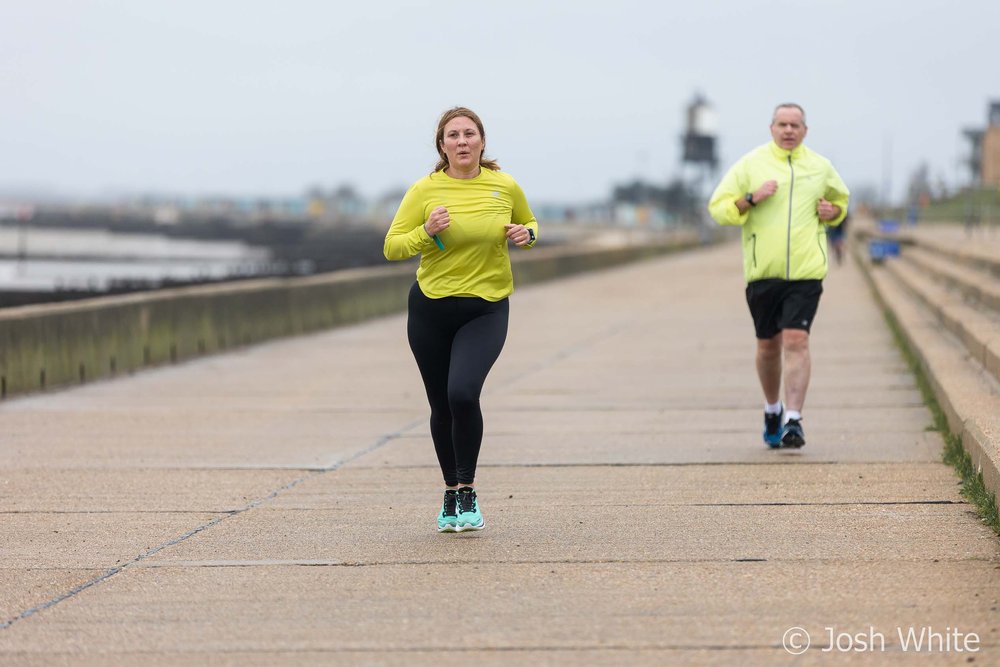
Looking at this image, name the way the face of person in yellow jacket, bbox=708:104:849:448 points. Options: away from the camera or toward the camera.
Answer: toward the camera

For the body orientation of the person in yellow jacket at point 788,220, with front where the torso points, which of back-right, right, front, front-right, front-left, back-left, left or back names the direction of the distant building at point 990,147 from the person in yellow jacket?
back

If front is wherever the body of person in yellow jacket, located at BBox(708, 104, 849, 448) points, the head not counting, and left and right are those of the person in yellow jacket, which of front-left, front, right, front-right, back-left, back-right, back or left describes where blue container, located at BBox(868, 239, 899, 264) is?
back

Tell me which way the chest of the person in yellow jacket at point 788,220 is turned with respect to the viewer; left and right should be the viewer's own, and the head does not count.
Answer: facing the viewer

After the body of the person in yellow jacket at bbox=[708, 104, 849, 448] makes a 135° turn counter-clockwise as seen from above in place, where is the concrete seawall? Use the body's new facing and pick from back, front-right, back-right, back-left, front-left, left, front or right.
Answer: left
